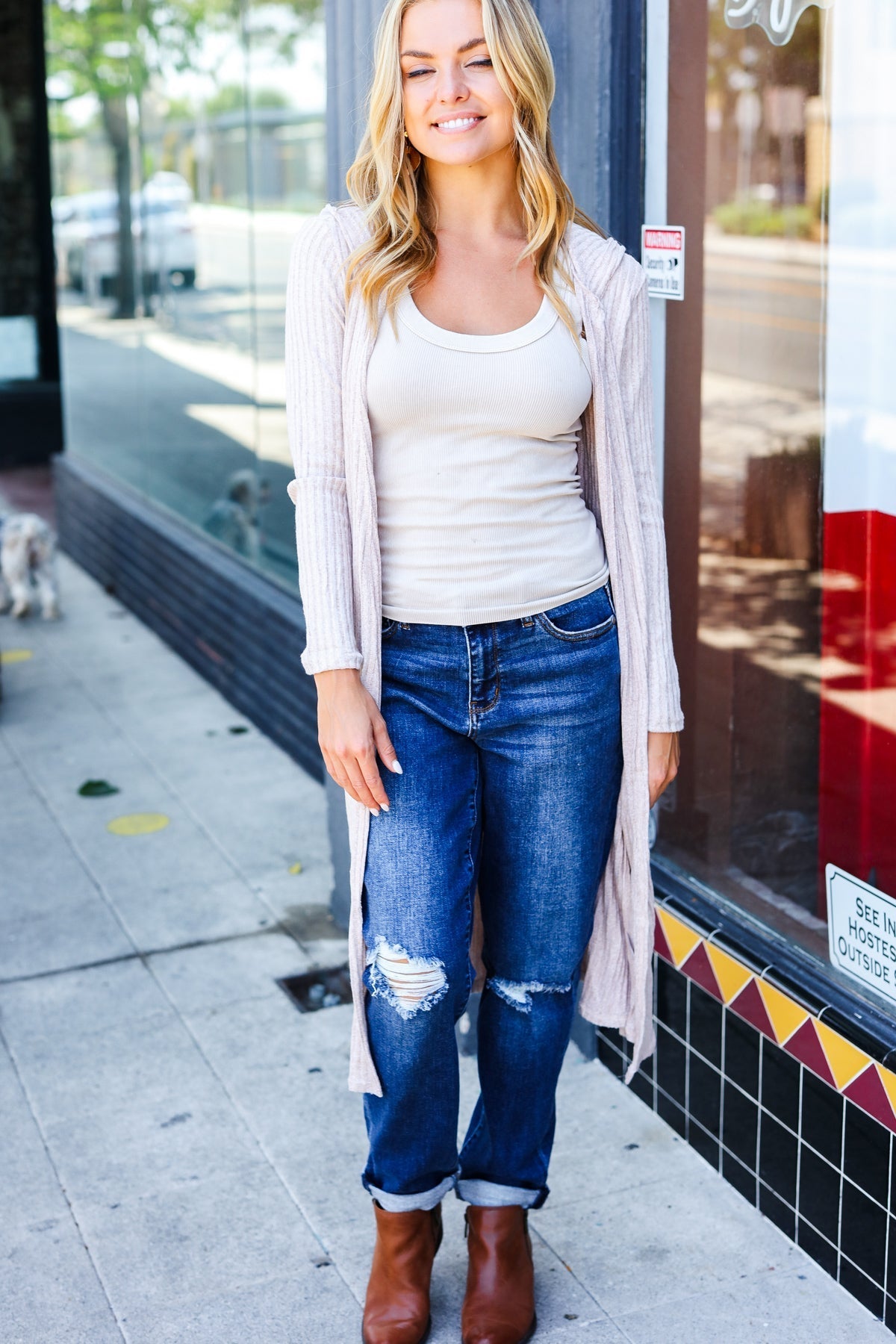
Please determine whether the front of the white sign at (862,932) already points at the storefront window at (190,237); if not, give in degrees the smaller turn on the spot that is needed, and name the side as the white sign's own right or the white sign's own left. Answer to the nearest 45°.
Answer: approximately 90° to the white sign's own right

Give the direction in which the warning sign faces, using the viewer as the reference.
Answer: facing the viewer and to the left of the viewer

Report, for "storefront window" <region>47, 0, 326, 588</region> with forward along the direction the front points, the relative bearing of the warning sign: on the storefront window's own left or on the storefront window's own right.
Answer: on the storefront window's own left

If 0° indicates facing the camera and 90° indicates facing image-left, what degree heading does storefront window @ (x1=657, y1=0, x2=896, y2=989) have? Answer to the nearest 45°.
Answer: approximately 45°

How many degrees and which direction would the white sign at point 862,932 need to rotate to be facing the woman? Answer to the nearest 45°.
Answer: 0° — it already faces them

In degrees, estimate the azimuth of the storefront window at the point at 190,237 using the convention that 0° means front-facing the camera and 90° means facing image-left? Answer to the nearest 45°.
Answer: approximately 45°

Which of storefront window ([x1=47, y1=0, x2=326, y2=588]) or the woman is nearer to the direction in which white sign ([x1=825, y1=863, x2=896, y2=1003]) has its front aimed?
the woman

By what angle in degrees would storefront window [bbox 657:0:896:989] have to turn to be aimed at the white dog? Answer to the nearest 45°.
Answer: approximately 90° to its right

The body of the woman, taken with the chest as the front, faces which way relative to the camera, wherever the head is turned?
toward the camera
